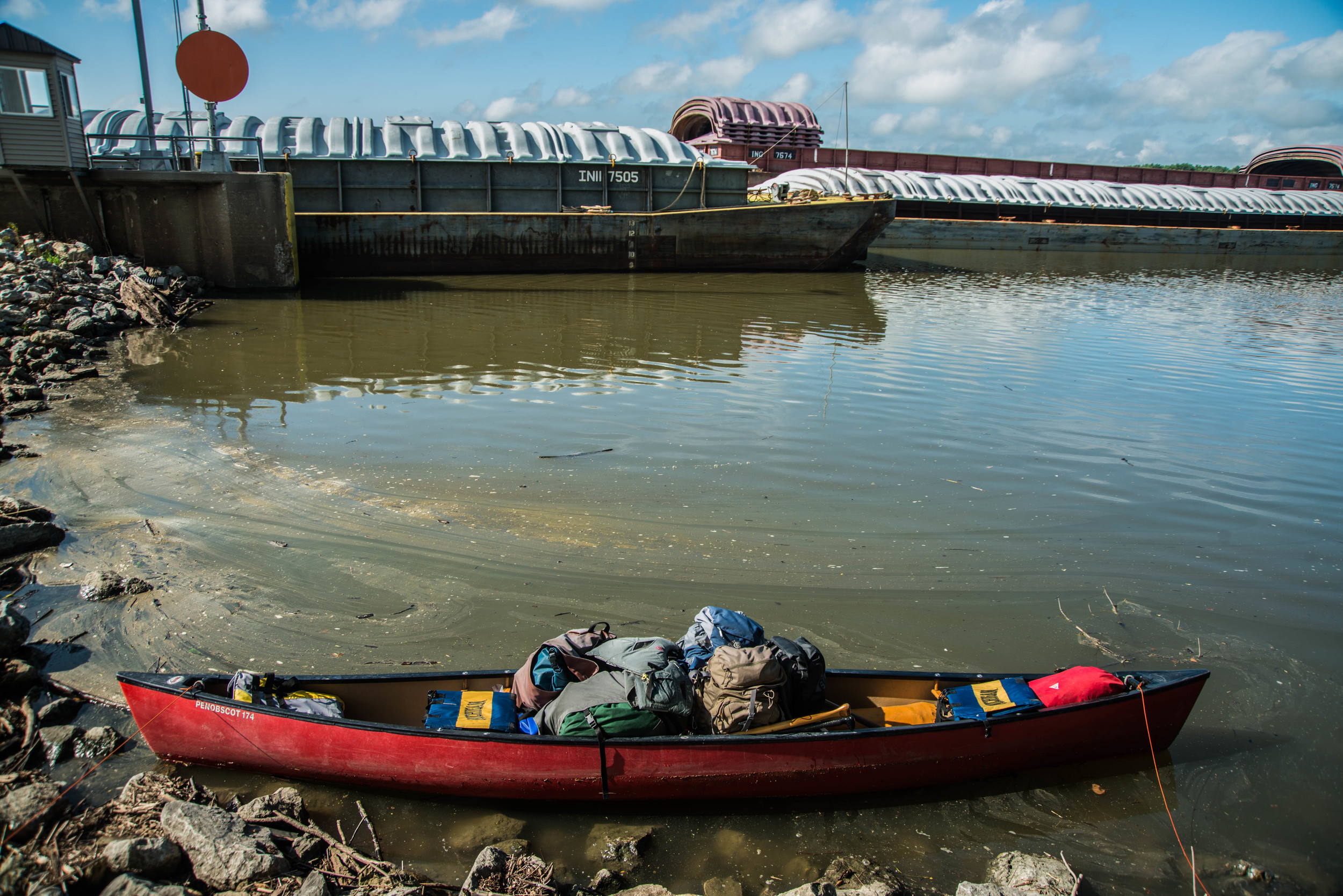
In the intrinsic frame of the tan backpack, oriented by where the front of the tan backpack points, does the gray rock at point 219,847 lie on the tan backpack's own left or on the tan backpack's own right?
on the tan backpack's own right

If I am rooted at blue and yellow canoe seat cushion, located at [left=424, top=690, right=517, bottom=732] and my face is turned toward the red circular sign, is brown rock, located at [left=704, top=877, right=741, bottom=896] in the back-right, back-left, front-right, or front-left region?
back-right

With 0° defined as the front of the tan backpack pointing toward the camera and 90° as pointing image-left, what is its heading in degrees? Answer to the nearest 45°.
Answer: approximately 0°

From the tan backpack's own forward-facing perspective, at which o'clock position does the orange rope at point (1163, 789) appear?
The orange rope is roughly at 9 o'clock from the tan backpack.

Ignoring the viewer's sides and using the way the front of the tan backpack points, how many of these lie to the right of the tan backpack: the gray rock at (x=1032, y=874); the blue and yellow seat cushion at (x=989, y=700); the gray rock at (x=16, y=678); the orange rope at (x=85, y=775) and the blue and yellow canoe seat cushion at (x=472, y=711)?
3

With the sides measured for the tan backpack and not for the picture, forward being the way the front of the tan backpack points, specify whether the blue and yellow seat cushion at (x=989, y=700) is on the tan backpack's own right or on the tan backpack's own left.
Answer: on the tan backpack's own left

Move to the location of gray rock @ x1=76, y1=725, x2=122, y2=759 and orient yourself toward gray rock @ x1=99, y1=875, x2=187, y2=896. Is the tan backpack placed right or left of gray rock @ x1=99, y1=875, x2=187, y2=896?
left

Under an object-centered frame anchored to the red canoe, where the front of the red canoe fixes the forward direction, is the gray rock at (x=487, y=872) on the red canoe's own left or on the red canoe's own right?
on the red canoe's own left

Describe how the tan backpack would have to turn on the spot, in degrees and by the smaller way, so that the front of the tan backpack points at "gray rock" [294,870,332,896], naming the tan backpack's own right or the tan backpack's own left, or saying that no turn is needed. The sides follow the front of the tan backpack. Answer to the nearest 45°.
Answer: approximately 45° to the tan backpack's own right

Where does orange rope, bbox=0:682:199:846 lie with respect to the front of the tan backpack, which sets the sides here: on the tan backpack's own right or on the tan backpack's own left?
on the tan backpack's own right

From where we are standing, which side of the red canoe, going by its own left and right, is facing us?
left
